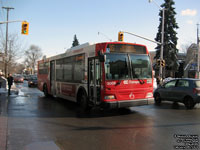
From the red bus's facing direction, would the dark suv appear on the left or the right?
on its left

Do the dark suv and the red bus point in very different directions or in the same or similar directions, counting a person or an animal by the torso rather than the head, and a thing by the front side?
very different directions

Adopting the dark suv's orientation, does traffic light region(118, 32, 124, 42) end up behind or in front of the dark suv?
in front

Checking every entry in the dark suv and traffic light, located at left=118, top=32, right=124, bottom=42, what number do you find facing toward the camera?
1

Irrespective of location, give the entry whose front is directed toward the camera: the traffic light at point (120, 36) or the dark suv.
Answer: the traffic light

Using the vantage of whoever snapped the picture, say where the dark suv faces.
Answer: facing away from the viewer and to the left of the viewer

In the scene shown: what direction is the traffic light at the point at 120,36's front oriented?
toward the camera

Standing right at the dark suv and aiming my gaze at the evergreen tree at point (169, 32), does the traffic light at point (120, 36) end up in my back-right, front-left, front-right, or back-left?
front-left

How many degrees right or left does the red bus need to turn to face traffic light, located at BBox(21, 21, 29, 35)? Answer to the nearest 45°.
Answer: approximately 180°

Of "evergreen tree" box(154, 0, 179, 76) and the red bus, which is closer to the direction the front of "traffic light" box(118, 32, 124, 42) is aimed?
the red bus

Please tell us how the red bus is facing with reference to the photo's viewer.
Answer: facing the viewer and to the right of the viewer
